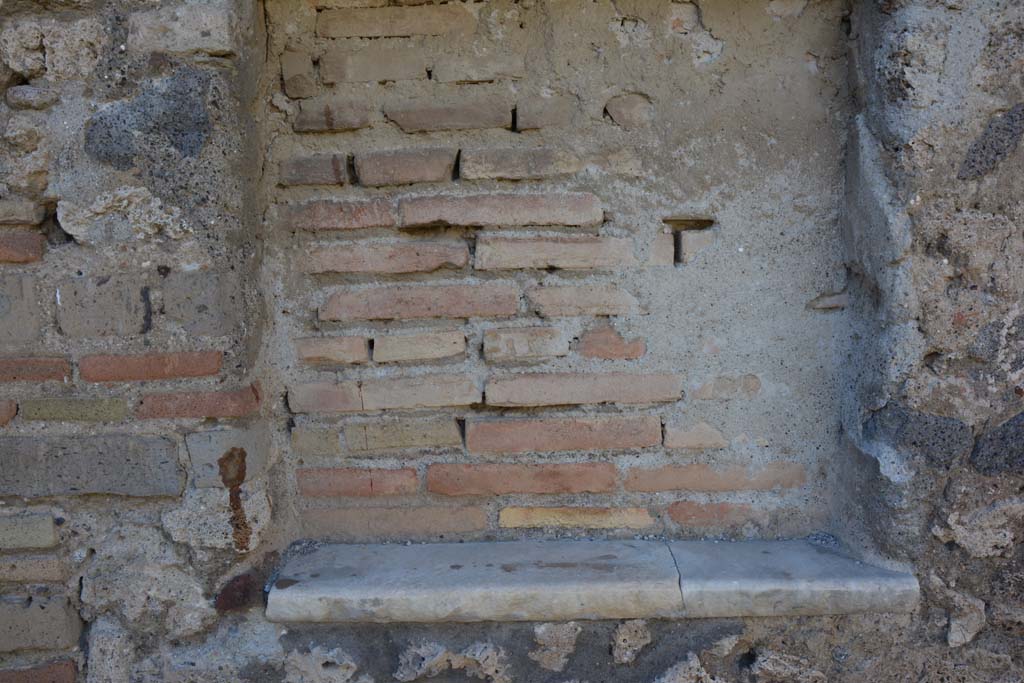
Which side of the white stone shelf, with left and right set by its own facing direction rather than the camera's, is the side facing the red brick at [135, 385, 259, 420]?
right

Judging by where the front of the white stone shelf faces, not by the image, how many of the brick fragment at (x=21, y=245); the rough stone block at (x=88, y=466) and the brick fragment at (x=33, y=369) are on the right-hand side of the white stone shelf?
3

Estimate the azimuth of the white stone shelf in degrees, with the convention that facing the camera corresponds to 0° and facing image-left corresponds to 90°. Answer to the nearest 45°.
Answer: approximately 0°

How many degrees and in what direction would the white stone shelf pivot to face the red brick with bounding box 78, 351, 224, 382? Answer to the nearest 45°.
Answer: approximately 90° to its right

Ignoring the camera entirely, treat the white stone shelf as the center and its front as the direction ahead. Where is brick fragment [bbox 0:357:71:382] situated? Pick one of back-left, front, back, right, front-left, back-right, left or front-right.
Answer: right

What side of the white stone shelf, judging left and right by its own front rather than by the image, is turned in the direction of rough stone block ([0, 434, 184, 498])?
right
